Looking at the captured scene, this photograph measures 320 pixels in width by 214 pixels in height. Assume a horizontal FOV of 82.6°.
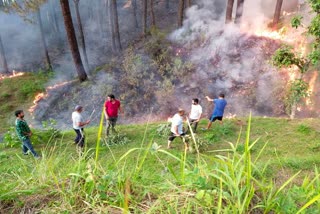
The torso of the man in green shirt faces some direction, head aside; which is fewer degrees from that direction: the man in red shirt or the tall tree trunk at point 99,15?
the man in red shirt

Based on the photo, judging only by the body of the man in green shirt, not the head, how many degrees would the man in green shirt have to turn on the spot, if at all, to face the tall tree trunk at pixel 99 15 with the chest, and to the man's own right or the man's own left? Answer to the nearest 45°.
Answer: approximately 45° to the man's own left

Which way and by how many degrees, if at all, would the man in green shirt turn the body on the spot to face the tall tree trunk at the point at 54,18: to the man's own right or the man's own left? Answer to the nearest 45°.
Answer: approximately 90° to the man's own left

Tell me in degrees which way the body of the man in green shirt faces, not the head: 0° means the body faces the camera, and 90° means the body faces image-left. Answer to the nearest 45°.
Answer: approximately 270°

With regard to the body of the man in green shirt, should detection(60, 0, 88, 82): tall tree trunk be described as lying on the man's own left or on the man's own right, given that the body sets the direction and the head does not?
on the man's own left

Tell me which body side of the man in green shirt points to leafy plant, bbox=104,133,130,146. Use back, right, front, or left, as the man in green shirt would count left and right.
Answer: front

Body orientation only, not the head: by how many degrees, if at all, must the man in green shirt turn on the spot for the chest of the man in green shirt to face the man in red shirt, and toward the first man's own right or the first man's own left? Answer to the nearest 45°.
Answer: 0° — they already face them
